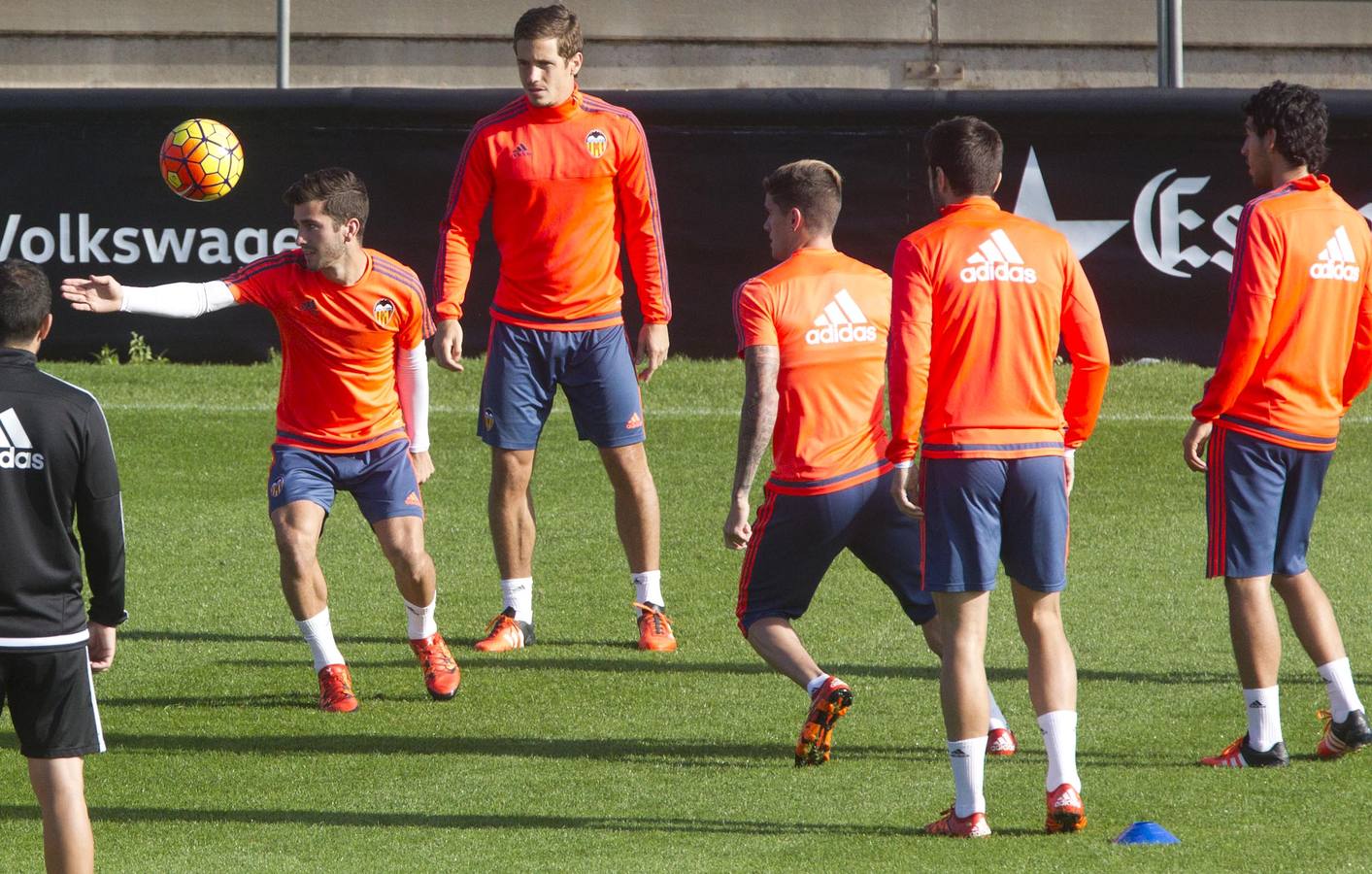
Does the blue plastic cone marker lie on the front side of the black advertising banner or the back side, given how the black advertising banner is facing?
on the front side

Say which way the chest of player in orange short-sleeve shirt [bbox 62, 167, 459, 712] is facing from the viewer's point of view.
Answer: toward the camera

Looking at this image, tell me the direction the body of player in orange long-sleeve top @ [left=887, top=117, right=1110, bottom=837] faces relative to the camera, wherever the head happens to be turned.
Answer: away from the camera

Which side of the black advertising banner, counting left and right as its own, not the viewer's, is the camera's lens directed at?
front

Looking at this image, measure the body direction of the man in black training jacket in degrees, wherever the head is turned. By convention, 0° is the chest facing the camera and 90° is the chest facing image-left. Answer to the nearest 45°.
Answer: approximately 180°

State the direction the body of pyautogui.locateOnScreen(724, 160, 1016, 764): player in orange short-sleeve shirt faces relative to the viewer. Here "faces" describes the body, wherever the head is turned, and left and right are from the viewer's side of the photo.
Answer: facing away from the viewer and to the left of the viewer

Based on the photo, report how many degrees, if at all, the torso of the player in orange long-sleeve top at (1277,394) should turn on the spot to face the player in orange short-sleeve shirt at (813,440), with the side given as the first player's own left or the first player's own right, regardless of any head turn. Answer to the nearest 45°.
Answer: approximately 45° to the first player's own left

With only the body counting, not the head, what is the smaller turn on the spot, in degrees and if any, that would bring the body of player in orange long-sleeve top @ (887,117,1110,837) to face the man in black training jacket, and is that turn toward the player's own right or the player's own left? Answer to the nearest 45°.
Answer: approximately 135° to the player's own left

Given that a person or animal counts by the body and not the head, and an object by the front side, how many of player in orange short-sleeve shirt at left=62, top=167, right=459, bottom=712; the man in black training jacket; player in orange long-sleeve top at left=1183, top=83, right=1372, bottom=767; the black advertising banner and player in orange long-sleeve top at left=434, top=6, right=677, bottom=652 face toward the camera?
3

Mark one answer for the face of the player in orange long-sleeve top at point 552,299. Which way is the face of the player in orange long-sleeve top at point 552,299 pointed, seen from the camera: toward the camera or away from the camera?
toward the camera

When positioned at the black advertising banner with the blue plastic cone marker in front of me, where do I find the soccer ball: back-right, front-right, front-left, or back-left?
front-right

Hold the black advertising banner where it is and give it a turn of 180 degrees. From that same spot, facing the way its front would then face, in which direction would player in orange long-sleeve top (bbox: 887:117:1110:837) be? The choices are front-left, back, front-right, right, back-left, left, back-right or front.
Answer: back

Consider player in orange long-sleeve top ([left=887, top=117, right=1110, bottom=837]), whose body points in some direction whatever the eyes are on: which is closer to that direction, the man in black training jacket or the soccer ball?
the soccer ball

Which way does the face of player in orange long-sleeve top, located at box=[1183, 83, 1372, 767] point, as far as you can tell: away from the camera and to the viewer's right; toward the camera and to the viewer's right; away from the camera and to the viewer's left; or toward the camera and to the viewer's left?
away from the camera and to the viewer's left

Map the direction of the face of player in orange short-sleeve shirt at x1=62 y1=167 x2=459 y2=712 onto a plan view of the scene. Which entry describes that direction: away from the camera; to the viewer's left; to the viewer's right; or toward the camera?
to the viewer's left

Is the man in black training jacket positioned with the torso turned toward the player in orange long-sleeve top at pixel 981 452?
no

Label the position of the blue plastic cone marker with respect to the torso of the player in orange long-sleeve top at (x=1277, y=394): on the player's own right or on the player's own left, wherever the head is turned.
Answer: on the player's own left

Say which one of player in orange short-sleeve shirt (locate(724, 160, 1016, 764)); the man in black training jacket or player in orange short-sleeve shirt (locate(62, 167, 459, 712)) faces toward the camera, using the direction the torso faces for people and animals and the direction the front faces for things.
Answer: player in orange short-sleeve shirt (locate(62, 167, 459, 712))

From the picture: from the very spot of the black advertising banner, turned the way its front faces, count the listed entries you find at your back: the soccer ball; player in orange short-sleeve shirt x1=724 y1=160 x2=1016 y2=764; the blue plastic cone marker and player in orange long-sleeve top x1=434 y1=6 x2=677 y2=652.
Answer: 0
